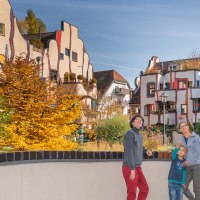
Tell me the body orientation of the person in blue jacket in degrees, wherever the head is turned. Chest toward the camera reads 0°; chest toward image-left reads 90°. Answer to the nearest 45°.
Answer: approximately 45°

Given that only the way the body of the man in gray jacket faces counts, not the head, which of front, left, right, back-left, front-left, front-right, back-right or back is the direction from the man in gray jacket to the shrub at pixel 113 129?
back-left

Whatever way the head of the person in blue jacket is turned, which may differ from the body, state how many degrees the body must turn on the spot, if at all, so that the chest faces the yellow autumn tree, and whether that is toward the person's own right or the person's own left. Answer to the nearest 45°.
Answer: approximately 90° to the person's own right

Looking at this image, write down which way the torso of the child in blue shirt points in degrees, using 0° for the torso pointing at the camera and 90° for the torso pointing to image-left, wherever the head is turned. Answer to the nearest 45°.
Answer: approximately 315°

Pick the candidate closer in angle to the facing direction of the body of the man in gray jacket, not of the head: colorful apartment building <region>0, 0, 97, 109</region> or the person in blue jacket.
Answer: the person in blue jacket
